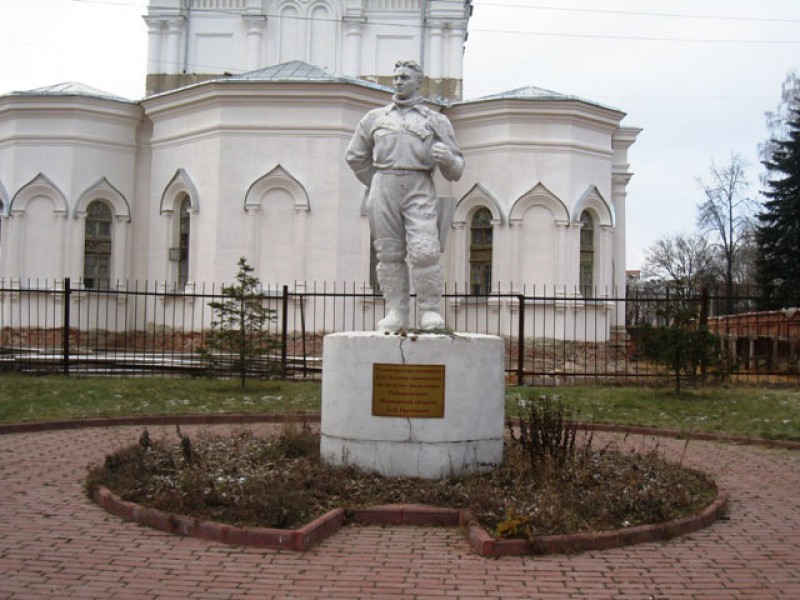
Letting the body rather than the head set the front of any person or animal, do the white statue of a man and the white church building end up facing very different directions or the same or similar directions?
very different directions

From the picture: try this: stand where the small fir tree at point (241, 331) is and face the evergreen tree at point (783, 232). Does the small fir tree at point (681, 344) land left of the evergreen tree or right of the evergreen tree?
right

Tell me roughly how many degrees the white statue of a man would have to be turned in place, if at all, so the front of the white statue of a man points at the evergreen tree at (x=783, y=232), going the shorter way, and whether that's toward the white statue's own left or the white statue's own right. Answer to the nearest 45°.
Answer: approximately 135° to the white statue's own left

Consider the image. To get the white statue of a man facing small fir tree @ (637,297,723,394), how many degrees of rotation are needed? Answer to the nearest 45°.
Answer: approximately 135° to its left

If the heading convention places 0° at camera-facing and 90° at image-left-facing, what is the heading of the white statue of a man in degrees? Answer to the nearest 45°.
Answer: approximately 0°

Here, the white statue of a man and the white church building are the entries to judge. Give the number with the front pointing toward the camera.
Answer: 1

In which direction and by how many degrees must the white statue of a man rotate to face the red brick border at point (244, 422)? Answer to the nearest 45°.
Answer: approximately 135° to its right

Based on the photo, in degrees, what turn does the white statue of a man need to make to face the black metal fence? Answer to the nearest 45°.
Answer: approximately 180°
